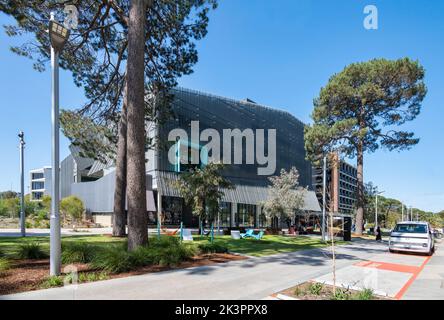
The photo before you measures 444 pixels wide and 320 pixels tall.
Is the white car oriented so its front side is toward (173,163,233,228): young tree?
no

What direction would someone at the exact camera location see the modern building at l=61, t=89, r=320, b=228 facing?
facing the viewer and to the right of the viewer

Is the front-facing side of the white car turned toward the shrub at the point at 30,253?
no

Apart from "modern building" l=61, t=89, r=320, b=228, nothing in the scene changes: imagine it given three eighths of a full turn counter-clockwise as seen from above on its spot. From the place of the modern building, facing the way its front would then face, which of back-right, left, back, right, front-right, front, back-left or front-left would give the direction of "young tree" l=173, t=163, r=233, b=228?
back

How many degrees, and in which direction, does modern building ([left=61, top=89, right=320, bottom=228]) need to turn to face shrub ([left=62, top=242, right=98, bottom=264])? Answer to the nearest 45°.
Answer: approximately 45° to its right

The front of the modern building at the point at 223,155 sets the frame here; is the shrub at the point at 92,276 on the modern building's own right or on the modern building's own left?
on the modern building's own right

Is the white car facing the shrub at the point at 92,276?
no

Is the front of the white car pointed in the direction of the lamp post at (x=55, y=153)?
no
